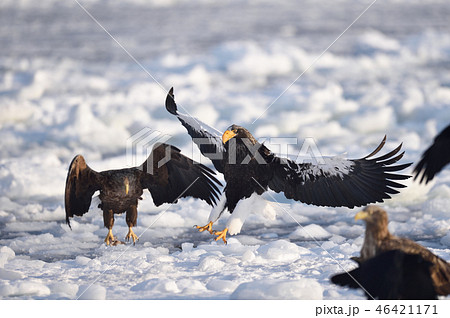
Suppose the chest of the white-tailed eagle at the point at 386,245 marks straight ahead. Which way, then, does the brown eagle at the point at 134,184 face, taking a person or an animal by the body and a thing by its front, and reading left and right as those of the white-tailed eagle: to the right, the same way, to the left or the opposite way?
to the left

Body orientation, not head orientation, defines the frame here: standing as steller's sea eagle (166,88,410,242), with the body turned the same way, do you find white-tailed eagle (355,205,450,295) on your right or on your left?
on your left

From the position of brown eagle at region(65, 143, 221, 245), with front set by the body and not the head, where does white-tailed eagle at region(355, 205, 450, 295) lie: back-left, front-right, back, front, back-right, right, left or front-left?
front-left

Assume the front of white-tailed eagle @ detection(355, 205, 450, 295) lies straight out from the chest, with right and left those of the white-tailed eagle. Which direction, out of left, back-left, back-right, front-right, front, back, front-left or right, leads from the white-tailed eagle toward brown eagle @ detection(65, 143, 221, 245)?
front-right

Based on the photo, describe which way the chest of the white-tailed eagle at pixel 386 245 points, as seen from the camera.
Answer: to the viewer's left

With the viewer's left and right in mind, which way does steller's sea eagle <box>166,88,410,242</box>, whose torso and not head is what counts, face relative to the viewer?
facing the viewer and to the left of the viewer

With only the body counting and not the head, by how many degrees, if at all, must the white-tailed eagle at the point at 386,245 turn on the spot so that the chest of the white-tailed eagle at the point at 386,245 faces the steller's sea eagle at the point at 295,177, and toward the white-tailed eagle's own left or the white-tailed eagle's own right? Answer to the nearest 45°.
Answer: approximately 45° to the white-tailed eagle's own right

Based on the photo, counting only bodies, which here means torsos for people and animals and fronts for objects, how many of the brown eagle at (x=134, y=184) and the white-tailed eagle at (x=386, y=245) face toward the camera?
1

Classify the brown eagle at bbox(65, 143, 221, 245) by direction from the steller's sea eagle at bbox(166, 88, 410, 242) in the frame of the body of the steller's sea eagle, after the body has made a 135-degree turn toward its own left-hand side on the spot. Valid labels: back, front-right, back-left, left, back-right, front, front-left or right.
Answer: back
